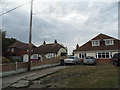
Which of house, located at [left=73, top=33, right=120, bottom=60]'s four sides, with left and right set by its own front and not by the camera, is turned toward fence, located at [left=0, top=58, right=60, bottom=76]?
front

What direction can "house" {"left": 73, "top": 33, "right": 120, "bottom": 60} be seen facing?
toward the camera
